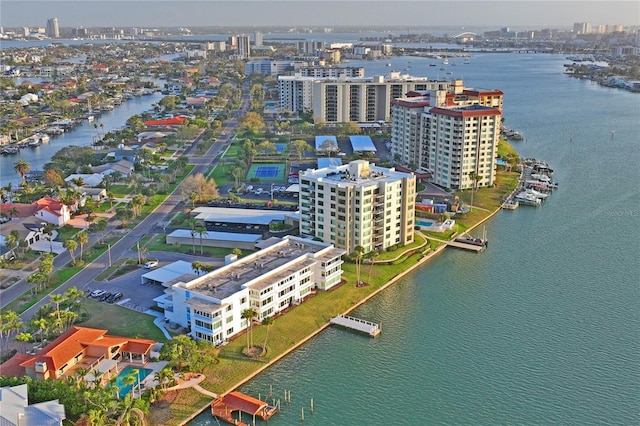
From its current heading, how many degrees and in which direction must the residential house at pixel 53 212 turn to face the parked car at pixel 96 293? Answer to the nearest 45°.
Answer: approximately 45° to its right

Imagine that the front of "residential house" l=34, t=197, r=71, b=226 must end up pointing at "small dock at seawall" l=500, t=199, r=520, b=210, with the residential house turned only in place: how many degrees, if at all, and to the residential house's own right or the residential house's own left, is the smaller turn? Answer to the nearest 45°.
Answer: approximately 45° to the residential house's own left

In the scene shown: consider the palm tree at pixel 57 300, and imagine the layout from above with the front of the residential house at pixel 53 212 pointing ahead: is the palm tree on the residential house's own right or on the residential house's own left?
on the residential house's own right

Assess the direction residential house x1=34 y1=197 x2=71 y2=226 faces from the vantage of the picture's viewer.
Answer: facing the viewer and to the right of the viewer

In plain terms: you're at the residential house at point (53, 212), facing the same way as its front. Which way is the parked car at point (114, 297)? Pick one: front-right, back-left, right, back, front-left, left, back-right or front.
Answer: front-right

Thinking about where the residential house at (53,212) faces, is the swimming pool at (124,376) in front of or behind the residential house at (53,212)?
in front

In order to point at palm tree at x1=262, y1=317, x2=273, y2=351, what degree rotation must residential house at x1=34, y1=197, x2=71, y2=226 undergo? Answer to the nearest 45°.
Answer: approximately 45° to its right

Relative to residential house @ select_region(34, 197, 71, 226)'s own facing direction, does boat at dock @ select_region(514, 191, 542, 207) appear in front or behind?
in front

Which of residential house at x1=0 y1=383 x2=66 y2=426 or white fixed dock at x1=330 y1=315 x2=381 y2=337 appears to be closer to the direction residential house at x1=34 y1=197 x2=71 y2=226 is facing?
the white fixed dock

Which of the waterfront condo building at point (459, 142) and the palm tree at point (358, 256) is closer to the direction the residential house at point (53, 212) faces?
the palm tree

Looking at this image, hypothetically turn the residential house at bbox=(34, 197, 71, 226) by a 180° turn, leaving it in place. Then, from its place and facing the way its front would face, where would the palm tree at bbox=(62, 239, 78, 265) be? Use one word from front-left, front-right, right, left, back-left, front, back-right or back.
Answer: back-left
